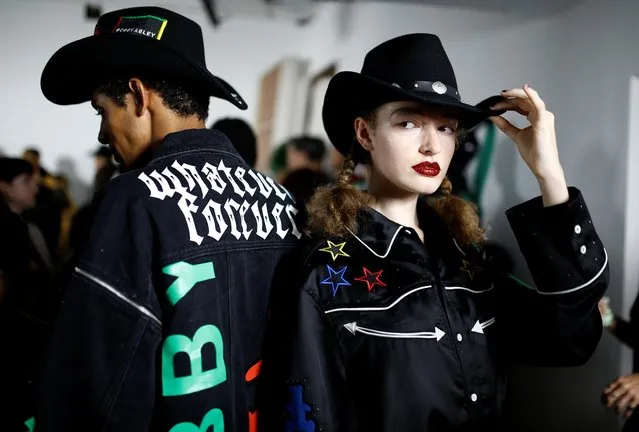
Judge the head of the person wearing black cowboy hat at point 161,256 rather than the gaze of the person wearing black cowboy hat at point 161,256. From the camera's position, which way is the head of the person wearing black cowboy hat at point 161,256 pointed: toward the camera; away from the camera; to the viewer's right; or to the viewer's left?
to the viewer's left

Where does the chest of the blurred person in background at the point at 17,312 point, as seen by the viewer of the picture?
to the viewer's right

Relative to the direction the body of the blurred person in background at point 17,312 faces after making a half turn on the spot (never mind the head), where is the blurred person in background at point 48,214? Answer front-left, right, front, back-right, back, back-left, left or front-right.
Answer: right

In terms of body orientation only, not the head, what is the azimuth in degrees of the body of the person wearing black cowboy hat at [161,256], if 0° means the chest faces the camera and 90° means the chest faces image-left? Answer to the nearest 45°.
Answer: approximately 135°

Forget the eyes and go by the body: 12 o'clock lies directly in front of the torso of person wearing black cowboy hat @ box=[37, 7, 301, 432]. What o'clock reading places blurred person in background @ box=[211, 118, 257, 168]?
The blurred person in background is roughly at 2 o'clock from the person wearing black cowboy hat.
